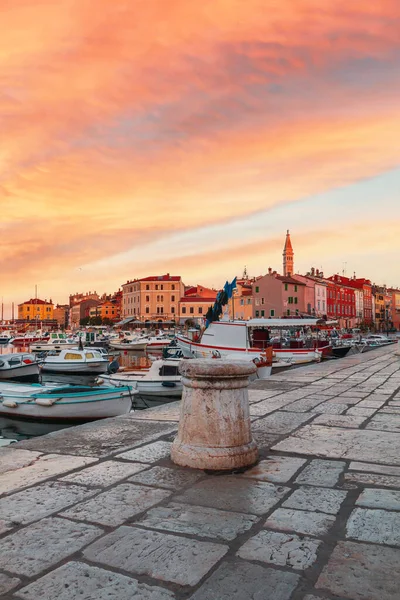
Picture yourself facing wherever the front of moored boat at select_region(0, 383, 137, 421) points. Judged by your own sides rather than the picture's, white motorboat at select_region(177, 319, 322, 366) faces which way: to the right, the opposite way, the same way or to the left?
the opposite way

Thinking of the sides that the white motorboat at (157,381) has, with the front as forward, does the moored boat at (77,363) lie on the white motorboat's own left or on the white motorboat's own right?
on the white motorboat's own right

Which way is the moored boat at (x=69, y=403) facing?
to the viewer's right

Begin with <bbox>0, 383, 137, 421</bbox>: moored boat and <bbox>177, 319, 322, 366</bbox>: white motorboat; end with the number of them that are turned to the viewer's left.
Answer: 1

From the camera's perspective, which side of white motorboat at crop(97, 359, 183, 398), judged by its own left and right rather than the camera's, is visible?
right

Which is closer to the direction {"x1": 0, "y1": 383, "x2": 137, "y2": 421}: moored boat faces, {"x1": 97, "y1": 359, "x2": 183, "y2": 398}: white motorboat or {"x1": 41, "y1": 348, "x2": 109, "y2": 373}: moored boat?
the white motorboat

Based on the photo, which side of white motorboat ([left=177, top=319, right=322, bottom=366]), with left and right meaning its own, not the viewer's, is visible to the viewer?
left

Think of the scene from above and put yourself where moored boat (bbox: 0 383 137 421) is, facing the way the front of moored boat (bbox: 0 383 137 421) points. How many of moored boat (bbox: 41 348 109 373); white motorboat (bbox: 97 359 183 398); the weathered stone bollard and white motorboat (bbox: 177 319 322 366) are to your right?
1

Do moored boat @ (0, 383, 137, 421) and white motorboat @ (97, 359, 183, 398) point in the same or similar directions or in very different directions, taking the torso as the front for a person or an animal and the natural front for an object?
same or similar directions
